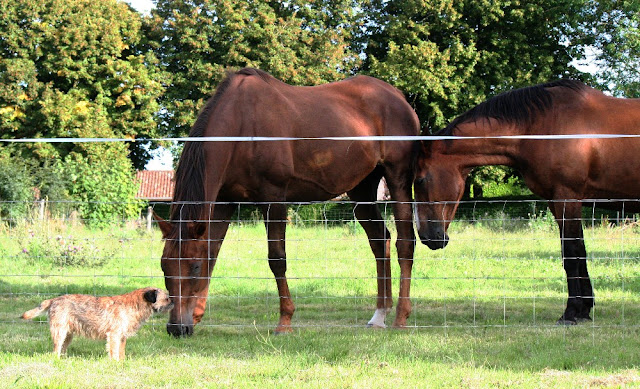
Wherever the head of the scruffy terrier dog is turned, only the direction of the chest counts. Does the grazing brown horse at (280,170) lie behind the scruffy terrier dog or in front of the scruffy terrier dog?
in front

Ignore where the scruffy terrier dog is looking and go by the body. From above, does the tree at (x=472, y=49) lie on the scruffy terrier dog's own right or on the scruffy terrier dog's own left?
on the scruffy terrier dog's own left

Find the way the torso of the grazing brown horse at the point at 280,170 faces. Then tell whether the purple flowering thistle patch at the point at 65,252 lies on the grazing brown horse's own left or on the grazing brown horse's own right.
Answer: on the grazing brown horse's own right

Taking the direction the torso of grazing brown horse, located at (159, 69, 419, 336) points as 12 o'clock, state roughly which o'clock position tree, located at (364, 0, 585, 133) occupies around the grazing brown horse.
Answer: The tree is roughly at 5 o'clock from the grazing brown horse.

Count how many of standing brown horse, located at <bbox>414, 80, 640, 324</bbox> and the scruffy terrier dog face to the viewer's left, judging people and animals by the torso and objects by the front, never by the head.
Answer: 1

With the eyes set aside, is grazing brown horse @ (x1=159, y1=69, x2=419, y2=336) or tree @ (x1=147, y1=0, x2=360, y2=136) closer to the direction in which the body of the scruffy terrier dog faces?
the grazing brown horse

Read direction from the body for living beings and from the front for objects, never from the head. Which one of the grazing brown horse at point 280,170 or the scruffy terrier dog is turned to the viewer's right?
the scruffy terrier dog

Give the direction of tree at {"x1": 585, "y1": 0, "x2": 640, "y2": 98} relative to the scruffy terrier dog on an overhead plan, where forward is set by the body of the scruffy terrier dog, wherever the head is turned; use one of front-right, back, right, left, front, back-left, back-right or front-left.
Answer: front-left

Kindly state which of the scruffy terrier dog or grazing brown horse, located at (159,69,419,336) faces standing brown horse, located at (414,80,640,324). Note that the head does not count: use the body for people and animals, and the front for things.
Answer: the scruffy terrier dog

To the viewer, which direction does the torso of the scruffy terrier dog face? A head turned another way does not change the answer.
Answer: to the viewer's right

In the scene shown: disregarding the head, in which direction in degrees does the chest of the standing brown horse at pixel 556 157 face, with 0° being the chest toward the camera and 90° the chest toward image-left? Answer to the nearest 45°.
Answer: approximately 90°

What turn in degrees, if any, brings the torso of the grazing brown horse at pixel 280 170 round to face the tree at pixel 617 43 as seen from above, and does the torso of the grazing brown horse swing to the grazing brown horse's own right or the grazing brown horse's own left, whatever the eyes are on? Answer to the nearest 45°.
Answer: approximately 180°

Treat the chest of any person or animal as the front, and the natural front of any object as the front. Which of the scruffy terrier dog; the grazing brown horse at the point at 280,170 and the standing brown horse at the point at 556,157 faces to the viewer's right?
the scruffy terrier dog
